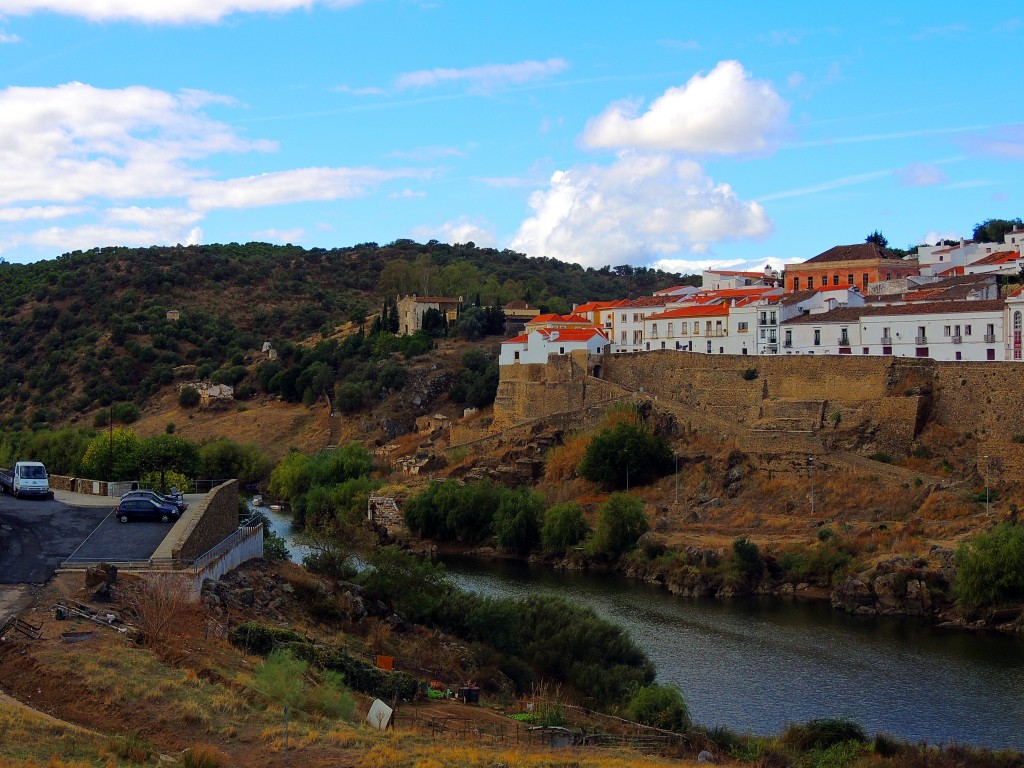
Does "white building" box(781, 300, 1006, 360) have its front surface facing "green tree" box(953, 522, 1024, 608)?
yes

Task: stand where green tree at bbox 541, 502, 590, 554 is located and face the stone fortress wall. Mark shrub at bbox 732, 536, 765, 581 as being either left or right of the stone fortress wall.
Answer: right

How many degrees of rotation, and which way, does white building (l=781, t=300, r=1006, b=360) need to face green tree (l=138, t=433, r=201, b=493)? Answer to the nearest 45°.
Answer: approximately 45° to its right

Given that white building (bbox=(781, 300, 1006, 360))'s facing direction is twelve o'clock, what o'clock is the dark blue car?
The dark blue car is roughly at 1 o'clock from the white building.

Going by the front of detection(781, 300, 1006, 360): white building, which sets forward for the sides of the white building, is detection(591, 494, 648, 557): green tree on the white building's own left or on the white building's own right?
on the white building's own right

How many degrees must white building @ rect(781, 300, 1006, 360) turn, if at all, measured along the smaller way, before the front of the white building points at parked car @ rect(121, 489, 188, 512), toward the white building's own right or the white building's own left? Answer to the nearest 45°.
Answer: approximately 45° to the white building's own right

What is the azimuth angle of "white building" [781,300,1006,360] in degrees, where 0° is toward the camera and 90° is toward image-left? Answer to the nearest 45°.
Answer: approximately 0°

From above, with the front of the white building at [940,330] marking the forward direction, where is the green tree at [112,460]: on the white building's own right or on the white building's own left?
on the white building's own right

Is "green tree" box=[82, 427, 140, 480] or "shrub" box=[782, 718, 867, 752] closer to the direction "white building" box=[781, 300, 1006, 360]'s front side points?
the shrub
